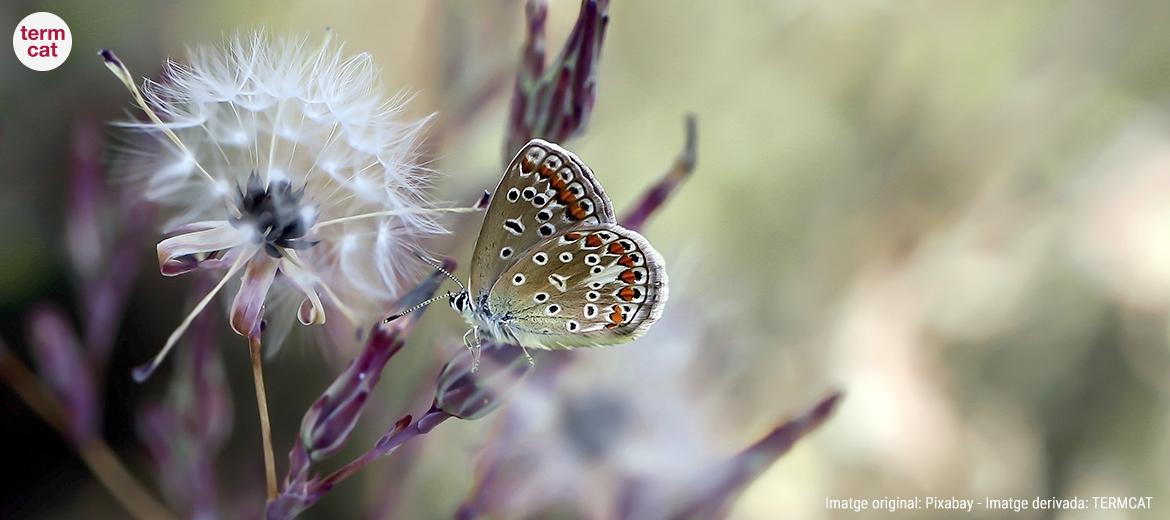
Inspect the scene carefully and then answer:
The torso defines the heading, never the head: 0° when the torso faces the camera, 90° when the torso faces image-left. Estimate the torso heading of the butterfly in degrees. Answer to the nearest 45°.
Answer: approximately 90°
